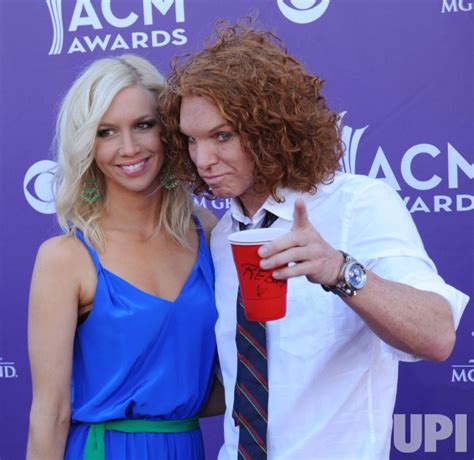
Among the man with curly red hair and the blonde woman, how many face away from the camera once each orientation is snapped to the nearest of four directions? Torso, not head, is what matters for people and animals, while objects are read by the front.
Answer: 0

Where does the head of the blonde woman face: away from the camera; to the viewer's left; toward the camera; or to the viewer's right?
toward the camera

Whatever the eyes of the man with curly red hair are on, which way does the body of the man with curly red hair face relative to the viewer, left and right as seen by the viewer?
facing the viewer and to the left of the viewer

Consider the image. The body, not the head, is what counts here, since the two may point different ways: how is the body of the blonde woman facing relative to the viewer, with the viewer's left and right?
facing the viewer and to the right of the viewer

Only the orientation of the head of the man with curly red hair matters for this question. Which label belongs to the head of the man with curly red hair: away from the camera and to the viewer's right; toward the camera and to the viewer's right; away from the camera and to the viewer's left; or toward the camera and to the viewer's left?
toward the camera and to the viewer's left

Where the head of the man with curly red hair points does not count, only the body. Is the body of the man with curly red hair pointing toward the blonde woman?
no
